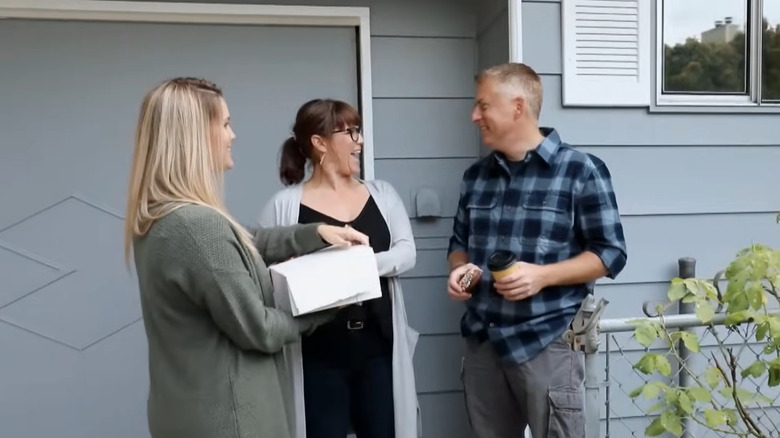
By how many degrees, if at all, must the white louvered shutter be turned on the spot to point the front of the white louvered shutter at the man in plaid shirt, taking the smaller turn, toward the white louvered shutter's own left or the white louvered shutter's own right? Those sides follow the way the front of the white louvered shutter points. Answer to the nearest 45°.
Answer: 0° — it already faces them

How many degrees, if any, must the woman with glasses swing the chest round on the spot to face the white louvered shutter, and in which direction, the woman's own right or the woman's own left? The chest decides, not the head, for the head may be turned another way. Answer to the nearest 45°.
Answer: approximately 135° to the woman's own left

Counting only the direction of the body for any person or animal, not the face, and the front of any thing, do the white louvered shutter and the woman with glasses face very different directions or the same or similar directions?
same or similar directions

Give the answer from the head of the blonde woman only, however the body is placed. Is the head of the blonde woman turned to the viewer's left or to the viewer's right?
to the viewer's right

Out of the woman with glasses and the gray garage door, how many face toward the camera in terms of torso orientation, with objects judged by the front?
2

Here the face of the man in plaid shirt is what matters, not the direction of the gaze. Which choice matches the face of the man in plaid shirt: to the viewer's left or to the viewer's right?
to the viewer's left

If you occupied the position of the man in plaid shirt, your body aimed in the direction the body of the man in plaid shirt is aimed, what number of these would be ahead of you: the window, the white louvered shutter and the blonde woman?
1

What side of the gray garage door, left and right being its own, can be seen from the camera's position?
front

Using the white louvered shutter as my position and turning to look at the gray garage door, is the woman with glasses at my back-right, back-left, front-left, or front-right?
front-left

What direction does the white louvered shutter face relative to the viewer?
toward the camera

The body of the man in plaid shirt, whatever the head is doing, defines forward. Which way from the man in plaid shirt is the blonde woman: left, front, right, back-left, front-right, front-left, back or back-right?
front

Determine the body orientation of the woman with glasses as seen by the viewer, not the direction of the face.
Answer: toward the camera

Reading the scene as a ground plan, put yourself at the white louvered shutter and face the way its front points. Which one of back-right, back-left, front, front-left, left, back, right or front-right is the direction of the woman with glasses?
front-right

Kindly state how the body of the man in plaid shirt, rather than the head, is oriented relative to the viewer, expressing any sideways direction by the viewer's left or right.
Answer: facing the viewer and to the left of the viewer
